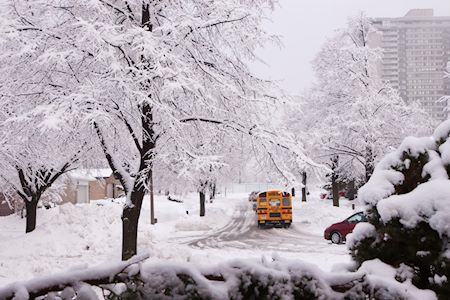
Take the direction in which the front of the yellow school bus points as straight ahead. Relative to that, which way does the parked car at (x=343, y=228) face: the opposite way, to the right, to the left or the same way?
to the left

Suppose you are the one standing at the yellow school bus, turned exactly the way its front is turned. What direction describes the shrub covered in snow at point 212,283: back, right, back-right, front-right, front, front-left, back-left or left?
back

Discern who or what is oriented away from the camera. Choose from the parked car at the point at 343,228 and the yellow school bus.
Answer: the yellow school bus

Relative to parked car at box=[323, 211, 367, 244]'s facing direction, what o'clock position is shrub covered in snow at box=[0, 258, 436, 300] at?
The shrub covered in snow is roughly at 9 o'clock from the parked car.

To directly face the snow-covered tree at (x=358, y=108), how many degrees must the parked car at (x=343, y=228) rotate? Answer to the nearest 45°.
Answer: approximately 90° to its right

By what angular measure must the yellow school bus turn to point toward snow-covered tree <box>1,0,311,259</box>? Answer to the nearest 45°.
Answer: approximately 180°

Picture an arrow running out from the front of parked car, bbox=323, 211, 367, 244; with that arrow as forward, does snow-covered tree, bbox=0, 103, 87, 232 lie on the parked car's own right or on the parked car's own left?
on the parked car's own left

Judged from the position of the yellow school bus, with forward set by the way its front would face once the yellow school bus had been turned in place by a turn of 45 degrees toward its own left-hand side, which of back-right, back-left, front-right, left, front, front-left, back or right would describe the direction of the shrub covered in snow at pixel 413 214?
back-left

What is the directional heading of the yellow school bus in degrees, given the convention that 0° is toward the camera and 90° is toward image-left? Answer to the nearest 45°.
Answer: approximately 180°

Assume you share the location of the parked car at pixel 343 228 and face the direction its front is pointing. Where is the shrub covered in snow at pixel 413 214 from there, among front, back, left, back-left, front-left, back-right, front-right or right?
left

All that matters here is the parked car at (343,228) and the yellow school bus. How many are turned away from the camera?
1

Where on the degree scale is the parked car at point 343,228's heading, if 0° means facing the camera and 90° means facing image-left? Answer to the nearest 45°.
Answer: approximately 90°
